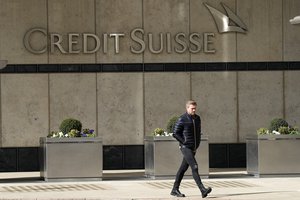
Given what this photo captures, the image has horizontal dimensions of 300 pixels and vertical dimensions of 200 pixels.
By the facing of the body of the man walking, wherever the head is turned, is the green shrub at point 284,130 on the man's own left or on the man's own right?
on the man's own left

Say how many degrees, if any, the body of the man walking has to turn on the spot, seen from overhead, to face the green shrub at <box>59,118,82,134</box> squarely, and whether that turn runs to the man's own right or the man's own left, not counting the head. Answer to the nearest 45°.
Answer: approximately 180°

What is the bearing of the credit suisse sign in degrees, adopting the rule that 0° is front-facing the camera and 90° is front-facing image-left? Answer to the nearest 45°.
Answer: approximately 0°

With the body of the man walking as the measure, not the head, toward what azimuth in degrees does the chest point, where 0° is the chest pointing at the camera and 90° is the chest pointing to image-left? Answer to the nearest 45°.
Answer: approximately 315°

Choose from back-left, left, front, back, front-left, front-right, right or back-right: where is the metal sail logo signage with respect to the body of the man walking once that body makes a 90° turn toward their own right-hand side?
back-right

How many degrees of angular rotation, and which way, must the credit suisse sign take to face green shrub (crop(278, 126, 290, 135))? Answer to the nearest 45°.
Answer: approximately 45° to its left
